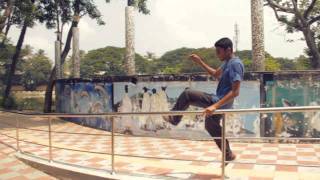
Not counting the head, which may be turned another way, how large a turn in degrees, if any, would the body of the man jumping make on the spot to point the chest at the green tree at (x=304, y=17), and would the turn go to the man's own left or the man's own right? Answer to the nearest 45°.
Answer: approximately 90° to the man's own right

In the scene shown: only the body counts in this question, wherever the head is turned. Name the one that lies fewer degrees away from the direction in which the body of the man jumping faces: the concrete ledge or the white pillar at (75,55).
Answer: the concrete ledge

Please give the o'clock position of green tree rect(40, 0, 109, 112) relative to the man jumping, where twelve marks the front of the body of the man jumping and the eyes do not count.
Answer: The green tree is roughly at 2 o'clock from the man jumping.

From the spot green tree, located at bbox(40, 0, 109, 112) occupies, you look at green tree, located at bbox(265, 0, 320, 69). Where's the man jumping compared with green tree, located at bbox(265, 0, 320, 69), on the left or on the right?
right

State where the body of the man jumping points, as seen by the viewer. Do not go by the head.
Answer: to the viewer's left

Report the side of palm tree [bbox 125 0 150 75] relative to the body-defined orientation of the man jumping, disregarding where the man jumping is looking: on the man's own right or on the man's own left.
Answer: on the man's own right

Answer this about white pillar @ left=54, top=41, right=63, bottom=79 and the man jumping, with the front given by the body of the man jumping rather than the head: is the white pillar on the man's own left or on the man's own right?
on the man's own right

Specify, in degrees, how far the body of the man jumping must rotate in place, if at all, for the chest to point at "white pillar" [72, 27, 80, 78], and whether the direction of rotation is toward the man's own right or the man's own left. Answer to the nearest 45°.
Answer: approximately 45° to the man's own right
